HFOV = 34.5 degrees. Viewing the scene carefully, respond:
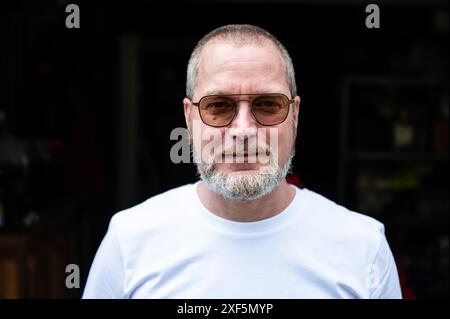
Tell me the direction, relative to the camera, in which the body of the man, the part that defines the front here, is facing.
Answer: toward the camera

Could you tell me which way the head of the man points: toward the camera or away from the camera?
toward the camera
